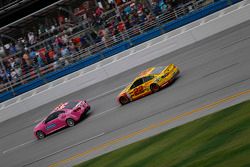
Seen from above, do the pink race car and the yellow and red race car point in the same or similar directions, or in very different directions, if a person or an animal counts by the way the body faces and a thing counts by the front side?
same or similar directions

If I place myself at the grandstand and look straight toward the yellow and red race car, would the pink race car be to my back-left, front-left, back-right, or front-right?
front-right

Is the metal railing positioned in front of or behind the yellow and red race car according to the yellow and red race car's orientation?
in front
